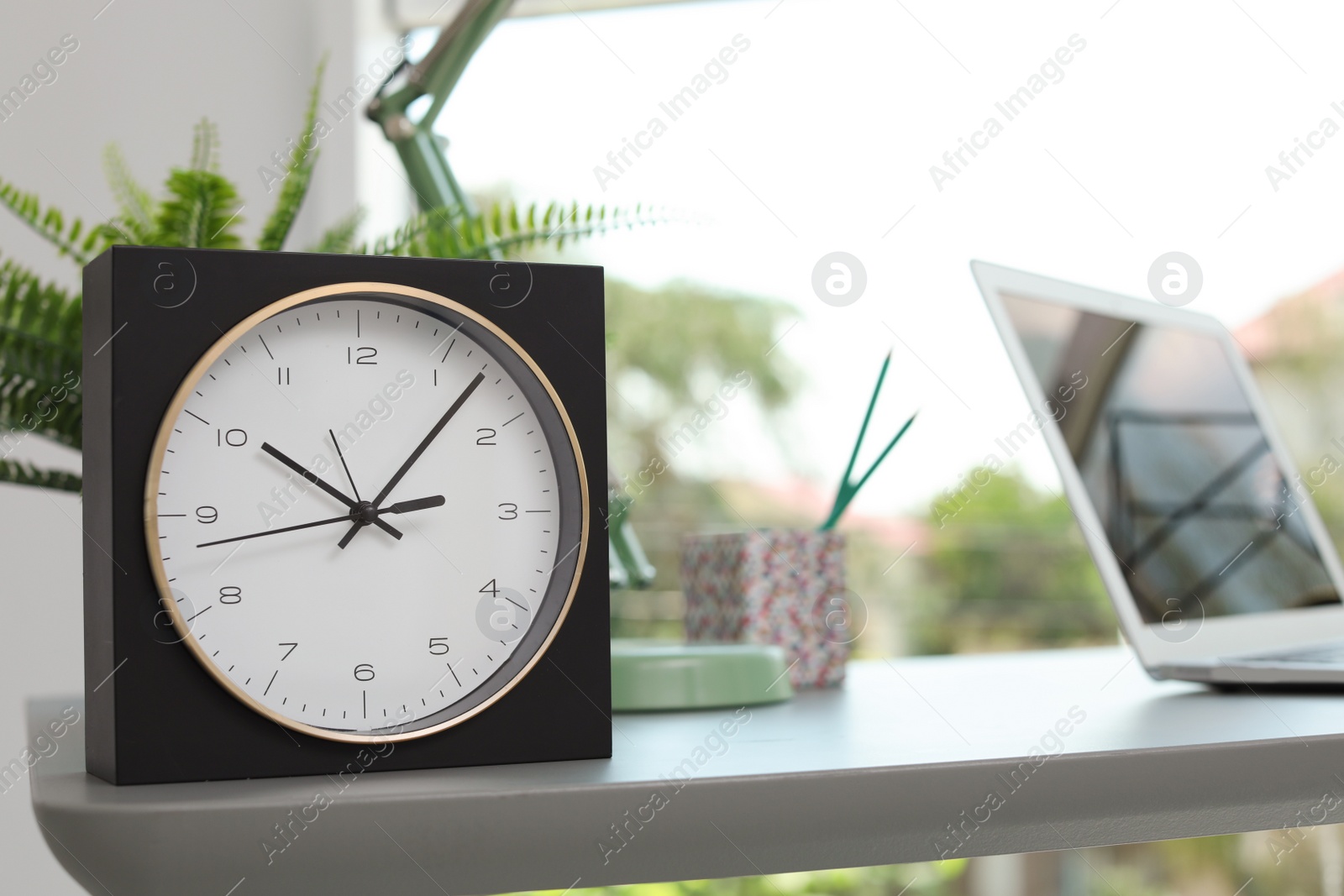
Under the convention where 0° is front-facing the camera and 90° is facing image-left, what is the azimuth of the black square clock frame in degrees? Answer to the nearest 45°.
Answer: approximately 0°

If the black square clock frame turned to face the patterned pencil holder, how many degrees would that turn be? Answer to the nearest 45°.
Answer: approximately 135° to its left

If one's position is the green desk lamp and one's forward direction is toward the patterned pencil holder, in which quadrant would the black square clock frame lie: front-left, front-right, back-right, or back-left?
back-right

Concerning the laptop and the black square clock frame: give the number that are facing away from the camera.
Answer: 0

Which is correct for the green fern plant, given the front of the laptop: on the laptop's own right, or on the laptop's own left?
on the laptop's own right
